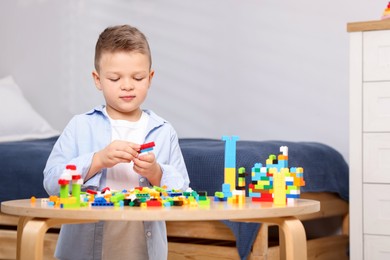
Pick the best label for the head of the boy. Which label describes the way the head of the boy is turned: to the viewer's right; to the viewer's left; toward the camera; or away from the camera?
toward the camera

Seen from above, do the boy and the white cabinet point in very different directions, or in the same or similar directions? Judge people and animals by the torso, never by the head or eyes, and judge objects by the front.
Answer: same or similar directions

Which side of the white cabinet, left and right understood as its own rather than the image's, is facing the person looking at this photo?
front

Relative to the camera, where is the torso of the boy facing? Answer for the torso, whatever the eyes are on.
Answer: toward the camera

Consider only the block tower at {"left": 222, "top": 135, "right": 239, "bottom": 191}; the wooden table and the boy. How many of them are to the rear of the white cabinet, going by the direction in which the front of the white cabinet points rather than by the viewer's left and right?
0

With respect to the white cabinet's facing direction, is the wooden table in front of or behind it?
in front
